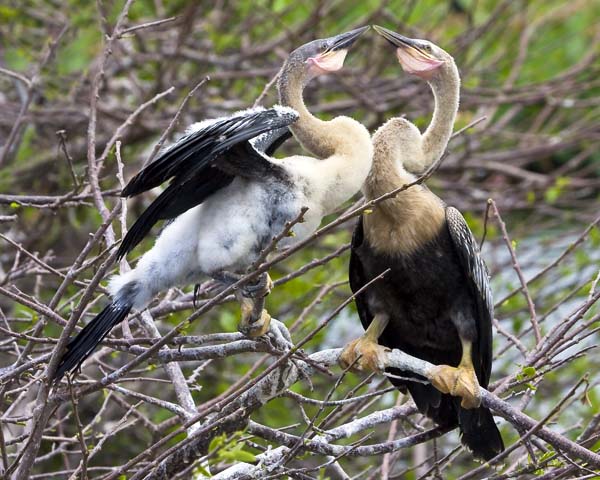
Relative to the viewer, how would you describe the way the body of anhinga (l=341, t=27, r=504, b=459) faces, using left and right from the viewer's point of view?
facing the viewer and to the left of the viewer
